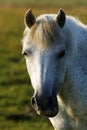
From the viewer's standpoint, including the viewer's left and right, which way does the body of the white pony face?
facing the viewer and to the left of the viewer
